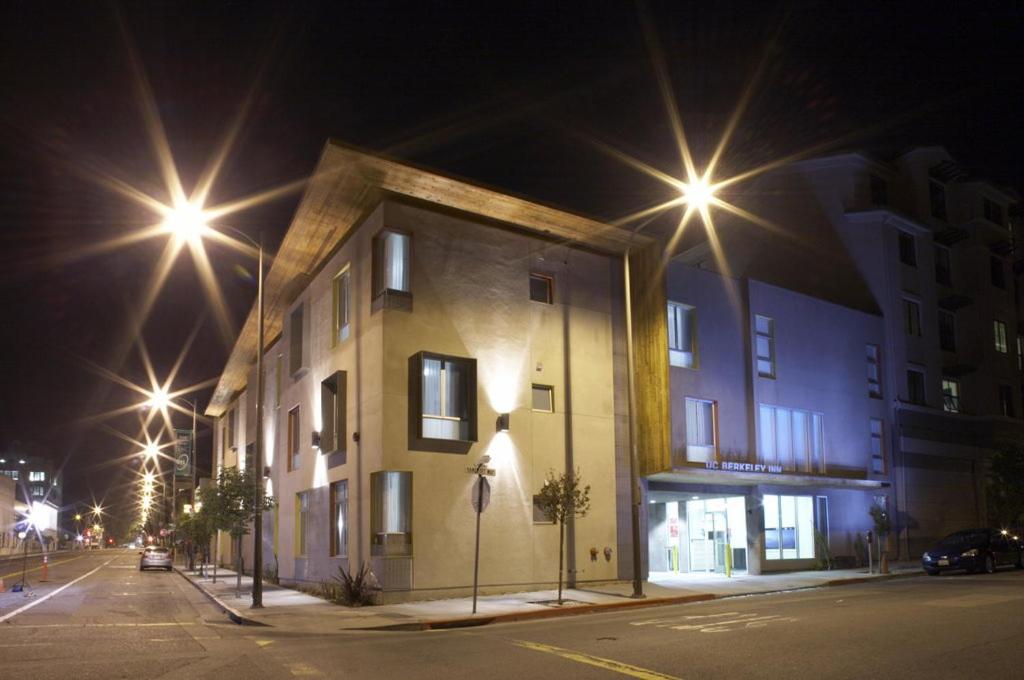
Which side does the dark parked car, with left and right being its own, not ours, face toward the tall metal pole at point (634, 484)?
front

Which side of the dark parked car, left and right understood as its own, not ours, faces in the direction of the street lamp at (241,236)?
front

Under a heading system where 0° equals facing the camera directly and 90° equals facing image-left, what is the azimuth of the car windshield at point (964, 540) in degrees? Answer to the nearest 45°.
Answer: approximately 45°

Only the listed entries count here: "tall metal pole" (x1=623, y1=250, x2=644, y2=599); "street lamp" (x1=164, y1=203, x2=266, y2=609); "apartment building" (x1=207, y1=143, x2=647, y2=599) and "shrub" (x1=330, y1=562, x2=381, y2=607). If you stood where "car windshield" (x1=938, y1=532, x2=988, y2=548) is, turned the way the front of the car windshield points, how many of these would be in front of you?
4

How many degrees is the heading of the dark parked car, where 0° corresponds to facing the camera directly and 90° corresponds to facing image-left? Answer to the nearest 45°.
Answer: approximately 45°

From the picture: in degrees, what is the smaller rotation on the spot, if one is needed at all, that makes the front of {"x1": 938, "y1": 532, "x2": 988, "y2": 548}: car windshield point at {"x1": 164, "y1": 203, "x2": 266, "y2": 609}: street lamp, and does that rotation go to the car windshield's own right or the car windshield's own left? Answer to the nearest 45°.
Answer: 0° — it already faces it

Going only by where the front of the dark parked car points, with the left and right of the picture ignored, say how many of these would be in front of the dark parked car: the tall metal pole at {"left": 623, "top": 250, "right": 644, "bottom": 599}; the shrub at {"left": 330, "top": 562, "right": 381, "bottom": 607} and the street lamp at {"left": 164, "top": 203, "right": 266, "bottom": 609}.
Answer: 3

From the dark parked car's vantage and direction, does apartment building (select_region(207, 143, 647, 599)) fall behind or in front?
in front
